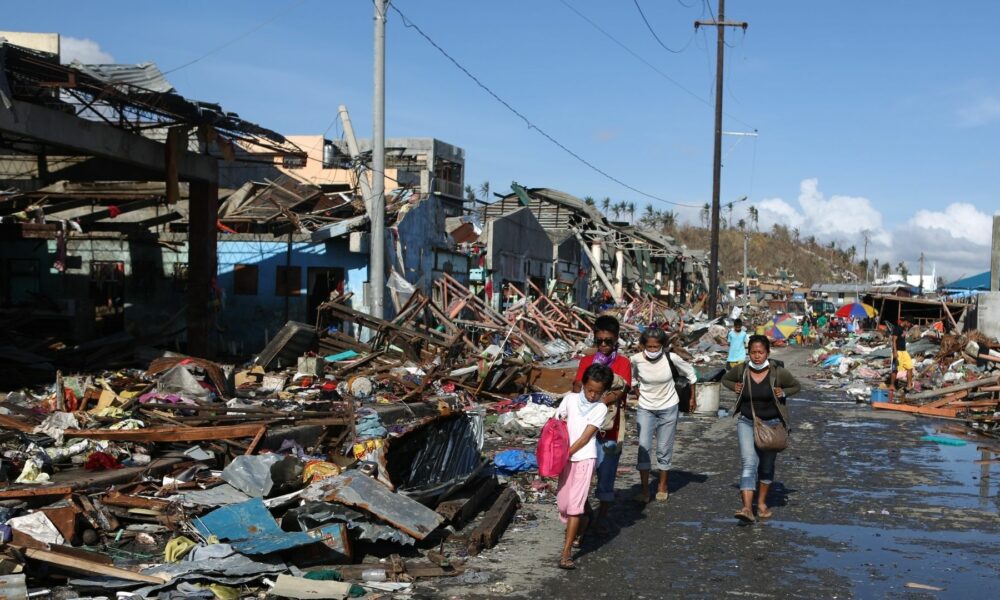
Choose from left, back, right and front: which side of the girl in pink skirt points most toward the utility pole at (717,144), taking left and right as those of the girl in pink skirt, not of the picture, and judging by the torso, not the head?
back

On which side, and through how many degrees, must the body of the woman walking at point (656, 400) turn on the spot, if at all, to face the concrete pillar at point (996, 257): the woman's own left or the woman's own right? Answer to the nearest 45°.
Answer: approximately 135° to the woman's own left

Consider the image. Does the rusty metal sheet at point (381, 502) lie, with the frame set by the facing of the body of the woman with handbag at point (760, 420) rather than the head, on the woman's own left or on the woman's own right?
on the woman's own right

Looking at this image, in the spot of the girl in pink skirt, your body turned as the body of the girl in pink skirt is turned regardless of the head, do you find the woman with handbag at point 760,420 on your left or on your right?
on your left

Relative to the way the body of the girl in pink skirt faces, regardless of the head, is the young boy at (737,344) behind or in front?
behind

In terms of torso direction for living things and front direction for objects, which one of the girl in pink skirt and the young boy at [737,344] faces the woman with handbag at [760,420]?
the young boy

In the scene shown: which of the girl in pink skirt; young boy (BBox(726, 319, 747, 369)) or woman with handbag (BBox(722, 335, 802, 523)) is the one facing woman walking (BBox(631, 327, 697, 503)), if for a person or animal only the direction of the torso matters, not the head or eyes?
the young boy

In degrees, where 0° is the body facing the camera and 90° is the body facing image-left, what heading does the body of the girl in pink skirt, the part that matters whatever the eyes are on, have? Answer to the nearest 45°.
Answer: approximately 0°
